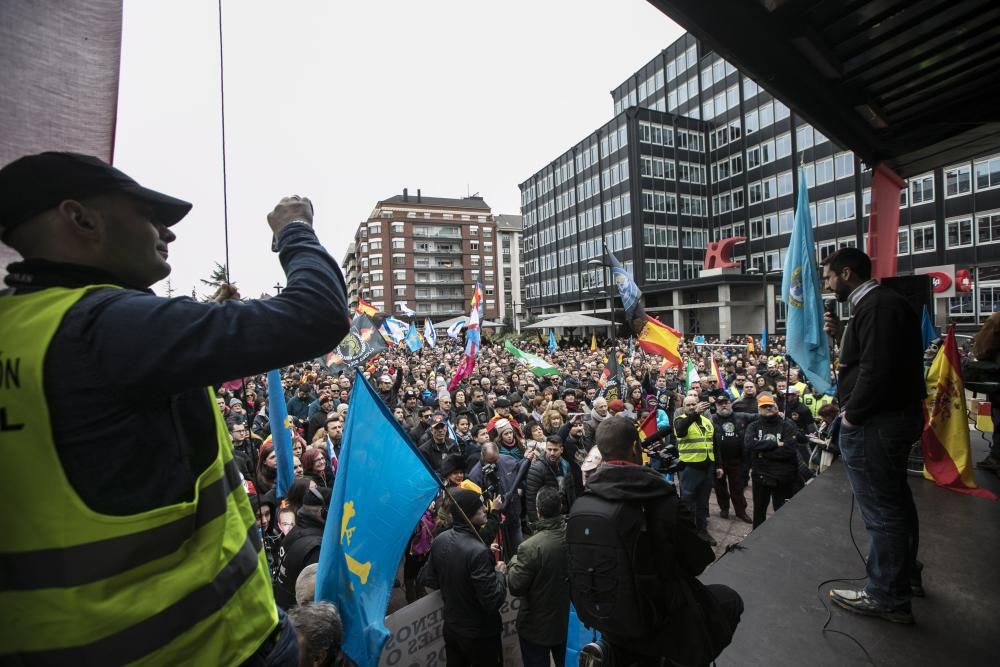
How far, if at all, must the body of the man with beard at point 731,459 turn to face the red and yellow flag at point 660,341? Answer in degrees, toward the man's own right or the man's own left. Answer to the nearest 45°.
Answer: approximately 135° to the man's own right

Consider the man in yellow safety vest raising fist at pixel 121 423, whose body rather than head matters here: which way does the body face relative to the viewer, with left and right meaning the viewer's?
facing to the right of the viewer

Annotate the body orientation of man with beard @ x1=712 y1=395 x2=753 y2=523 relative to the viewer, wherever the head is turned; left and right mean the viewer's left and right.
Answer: facing the viewer

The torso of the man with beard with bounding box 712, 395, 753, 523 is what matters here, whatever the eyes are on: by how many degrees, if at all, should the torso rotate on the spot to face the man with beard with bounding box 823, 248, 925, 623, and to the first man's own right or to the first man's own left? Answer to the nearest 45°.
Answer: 0° — they already face them

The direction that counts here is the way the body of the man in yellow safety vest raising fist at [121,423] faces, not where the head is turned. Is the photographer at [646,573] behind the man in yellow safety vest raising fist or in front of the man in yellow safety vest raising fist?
in front

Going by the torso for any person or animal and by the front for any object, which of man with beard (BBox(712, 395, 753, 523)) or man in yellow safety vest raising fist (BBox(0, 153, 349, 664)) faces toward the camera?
the man with beard

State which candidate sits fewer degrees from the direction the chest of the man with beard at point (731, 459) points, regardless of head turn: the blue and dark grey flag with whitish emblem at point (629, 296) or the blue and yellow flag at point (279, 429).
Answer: the blue and yellow flag

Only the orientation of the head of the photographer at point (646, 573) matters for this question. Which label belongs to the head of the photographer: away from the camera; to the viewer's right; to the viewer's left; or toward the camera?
away from the camera

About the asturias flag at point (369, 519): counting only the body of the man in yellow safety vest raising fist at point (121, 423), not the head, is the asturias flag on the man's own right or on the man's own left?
on the man's own left

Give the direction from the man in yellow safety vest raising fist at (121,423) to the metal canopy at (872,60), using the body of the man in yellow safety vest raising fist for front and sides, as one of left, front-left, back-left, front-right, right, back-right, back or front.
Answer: front

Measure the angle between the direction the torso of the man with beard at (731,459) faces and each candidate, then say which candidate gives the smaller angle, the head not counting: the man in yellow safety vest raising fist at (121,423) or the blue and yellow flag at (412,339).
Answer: the man in yellow safety vest raising fist

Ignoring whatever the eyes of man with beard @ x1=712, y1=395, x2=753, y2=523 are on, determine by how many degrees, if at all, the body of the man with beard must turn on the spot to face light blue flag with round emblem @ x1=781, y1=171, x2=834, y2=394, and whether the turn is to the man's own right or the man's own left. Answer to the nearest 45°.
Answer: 0° — they already face it

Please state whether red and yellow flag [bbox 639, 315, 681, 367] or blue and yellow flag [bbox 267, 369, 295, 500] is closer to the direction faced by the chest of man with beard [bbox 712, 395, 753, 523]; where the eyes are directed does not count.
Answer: the blue and yellow flag

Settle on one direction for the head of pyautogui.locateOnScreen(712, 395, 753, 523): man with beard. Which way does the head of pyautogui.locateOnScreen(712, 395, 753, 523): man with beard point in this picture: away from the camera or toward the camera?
toward the camera

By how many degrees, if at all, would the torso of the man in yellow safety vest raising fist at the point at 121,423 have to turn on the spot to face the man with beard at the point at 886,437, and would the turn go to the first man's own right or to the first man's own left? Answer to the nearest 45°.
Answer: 0° — they already face them

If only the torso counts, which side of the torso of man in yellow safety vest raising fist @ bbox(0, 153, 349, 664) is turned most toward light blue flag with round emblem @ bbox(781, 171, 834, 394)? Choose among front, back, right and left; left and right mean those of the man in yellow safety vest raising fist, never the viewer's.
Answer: front

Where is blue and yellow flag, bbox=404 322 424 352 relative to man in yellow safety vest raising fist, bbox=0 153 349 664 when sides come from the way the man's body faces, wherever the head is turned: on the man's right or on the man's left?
on the man's left

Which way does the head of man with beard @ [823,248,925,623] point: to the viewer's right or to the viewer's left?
to the viewer's left

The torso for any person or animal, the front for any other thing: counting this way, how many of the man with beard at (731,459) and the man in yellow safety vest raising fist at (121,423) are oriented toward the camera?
1
